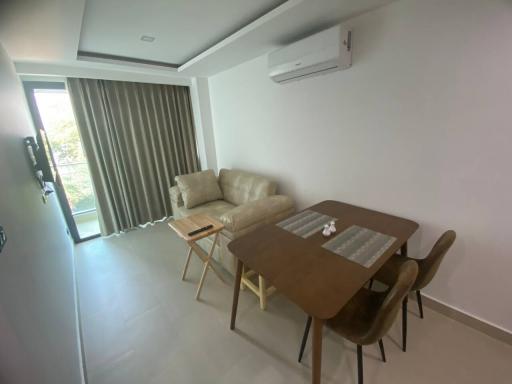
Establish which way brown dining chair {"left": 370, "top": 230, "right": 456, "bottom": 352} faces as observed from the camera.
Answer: facing away from the viewer and to the left of the viewer

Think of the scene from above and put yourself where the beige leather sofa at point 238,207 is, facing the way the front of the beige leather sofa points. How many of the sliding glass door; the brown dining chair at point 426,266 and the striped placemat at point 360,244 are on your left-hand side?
2

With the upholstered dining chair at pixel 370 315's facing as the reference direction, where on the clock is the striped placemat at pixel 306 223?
The striped placemat is roughly at 12 o'clock from the upholstered dining chair.
